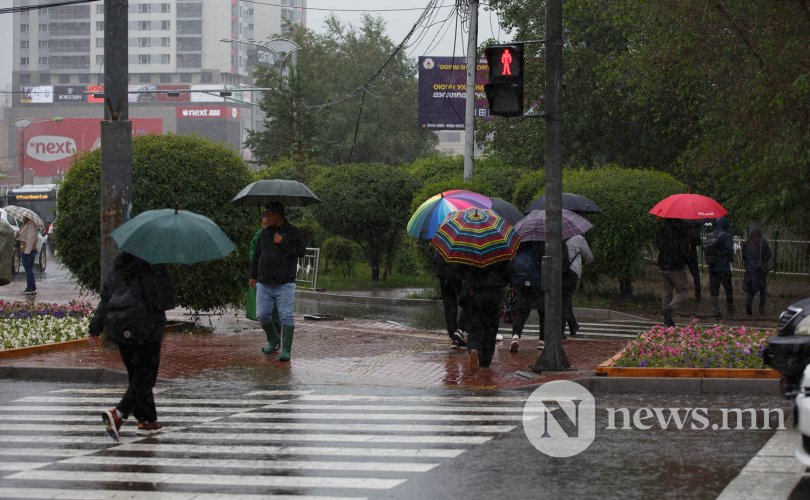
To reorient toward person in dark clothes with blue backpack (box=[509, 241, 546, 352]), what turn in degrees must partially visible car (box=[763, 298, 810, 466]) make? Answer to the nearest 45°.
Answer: approximately 90° to its right

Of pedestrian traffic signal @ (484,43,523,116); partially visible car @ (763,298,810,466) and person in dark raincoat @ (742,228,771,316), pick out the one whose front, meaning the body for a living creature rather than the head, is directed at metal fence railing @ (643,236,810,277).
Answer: the person in dark raincoat

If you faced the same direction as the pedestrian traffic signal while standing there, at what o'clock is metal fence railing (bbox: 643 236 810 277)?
The metal fence railing is roughly at 7 o'clock from the pedestrian traffic signal.

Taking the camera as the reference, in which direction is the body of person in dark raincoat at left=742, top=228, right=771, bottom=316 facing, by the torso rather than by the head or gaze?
away from the camera

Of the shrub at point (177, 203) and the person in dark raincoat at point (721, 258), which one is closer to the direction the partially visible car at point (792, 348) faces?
the shrub

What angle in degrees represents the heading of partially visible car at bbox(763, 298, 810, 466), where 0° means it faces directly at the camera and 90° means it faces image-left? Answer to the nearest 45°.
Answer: approximately 45°
